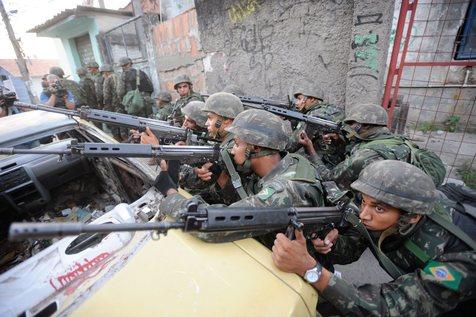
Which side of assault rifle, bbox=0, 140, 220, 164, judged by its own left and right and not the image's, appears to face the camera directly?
left

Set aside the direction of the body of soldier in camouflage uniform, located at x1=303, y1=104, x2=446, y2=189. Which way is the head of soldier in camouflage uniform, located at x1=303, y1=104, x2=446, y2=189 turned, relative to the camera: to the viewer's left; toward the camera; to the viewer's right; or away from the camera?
to the viewer's left

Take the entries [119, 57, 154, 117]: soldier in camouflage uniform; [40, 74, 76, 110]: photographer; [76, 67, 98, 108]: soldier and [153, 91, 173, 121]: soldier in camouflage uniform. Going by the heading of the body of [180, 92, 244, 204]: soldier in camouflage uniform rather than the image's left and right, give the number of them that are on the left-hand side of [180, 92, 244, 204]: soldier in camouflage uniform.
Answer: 0

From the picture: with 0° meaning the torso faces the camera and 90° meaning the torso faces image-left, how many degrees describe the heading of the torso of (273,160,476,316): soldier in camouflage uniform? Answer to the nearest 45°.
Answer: approximately 45°

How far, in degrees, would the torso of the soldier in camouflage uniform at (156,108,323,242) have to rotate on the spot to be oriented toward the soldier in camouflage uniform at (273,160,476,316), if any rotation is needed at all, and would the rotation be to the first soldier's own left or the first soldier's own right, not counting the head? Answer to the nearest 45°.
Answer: approximately 135° to the first soldier's own left

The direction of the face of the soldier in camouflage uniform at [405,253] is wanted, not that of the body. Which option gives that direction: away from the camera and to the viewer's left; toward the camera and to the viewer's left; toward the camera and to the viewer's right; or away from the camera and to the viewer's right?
toward the camera and to the viewer's left

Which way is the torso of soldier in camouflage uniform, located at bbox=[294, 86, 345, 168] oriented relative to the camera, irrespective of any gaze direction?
to the viewer's left

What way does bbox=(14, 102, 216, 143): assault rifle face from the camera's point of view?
to the viewer's left

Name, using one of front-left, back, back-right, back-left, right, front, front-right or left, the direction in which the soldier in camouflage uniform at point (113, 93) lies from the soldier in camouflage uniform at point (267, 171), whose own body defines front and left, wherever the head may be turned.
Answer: front-right

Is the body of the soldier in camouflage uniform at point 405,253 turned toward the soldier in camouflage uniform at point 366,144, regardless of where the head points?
no

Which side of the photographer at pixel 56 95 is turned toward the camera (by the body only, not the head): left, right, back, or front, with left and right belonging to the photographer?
front

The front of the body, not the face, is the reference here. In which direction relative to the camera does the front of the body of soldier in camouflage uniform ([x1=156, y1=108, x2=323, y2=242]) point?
to the viewer's left

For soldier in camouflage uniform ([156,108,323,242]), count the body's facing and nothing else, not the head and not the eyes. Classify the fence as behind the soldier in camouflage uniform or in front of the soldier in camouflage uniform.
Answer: behind

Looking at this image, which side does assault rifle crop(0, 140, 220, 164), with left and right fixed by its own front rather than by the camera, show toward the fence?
back

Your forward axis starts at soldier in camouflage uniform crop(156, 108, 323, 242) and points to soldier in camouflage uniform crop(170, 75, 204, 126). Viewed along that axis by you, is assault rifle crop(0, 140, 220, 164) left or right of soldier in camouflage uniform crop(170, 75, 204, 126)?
left
